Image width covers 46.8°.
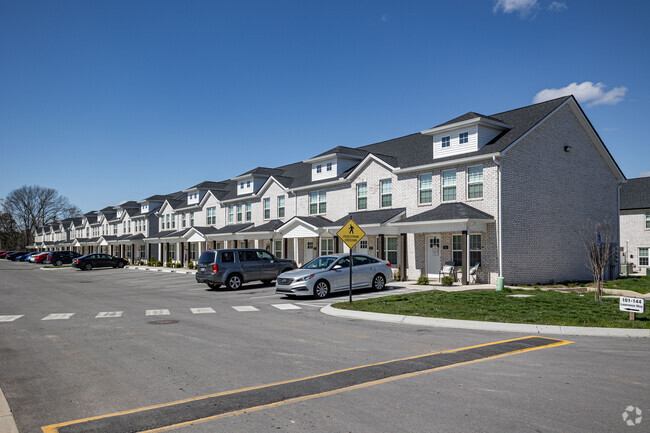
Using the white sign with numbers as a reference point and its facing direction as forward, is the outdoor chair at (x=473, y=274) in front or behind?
behind

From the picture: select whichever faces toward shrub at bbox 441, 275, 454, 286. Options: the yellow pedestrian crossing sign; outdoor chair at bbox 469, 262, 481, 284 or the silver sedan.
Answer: the outdoor chair

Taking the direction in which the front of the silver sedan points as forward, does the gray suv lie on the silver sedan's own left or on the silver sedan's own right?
on the silver sedan's own right

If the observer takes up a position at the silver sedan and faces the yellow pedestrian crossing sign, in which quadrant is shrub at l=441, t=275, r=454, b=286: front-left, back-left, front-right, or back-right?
back-left

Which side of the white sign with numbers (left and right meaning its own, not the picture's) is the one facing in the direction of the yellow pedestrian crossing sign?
right

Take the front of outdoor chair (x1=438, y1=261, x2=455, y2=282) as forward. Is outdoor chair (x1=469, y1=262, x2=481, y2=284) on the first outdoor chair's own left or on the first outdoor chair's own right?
on the first outdoor chair's own left

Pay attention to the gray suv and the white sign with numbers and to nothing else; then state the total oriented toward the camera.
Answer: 1

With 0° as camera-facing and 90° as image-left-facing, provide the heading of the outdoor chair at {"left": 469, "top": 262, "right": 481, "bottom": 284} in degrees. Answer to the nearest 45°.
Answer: approximately 45°

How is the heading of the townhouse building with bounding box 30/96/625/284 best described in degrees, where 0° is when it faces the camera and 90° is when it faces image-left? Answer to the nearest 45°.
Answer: approximately 45°

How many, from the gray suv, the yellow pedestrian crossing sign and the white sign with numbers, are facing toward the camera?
2

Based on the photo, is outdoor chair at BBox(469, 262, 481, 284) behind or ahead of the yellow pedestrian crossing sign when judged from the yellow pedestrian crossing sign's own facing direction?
behind

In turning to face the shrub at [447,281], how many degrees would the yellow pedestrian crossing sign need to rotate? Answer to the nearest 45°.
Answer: approximately 135° to its left
